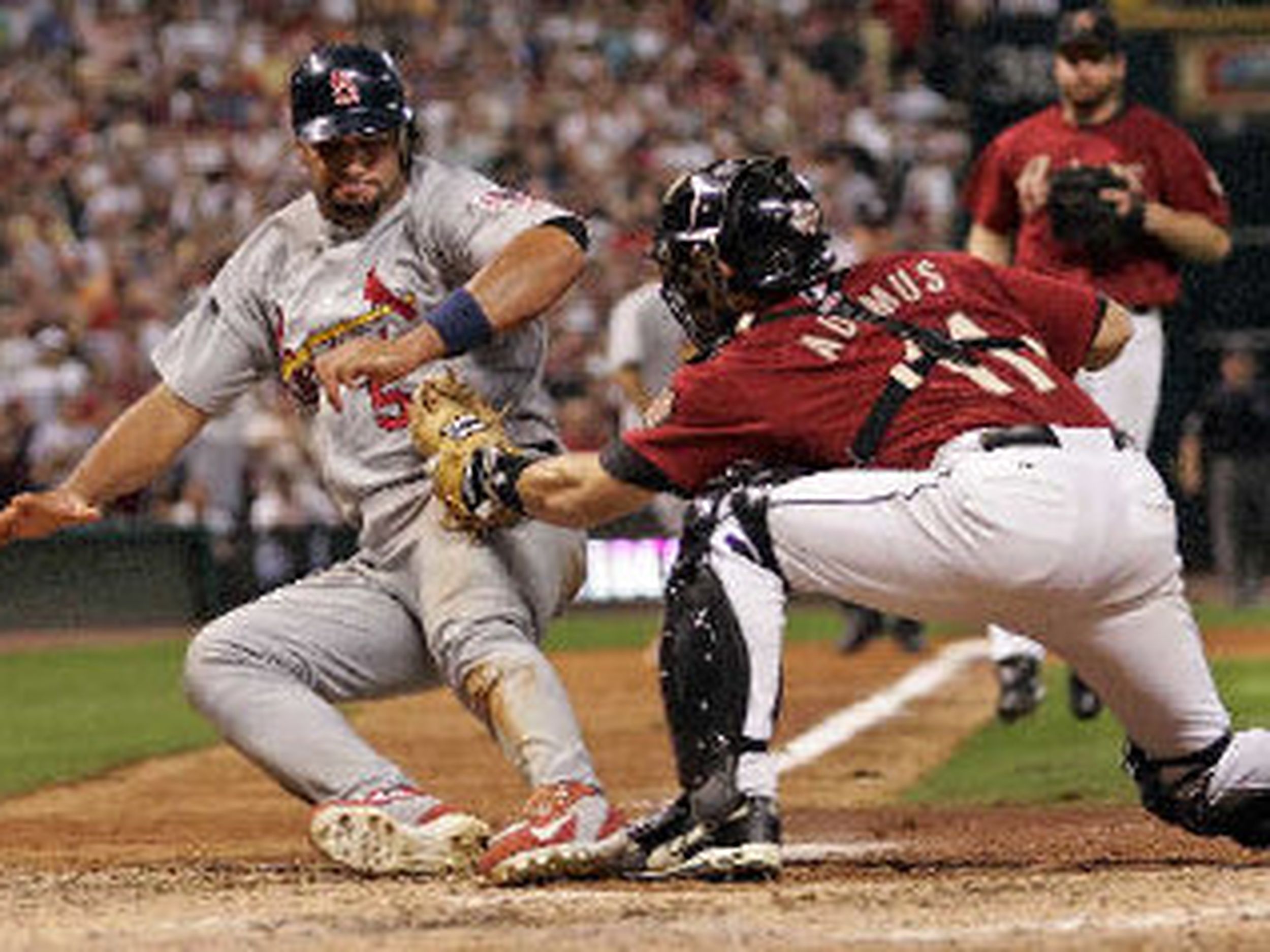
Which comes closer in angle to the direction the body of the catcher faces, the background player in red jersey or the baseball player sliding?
the baseball player sliding

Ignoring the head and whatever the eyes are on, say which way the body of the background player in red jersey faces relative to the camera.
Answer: toward the camera

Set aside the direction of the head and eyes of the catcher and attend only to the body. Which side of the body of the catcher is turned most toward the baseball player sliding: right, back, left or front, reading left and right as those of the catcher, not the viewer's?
front

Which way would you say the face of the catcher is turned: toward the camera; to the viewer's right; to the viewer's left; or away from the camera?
to the viewer's left

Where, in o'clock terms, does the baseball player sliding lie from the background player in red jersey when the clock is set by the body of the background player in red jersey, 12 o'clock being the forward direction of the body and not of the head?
The baseball player sliding is roughly at 1 o'clock from the background player in red jersey.

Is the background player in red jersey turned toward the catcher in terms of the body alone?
yes

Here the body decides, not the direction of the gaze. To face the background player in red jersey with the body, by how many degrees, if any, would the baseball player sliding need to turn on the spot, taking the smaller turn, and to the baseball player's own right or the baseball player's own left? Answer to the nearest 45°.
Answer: approximately 135° to the baseball player's own left

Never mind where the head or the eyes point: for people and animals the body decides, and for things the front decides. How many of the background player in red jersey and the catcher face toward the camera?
1

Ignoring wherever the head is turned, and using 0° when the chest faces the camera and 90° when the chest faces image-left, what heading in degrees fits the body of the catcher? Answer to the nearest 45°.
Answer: approximately 135°

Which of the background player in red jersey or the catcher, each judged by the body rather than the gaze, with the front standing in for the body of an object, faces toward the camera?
the background player in red jersey

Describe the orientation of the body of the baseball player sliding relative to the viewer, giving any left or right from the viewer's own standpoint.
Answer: facing the viewer

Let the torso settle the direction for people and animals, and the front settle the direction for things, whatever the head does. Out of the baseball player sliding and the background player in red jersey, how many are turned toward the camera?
2

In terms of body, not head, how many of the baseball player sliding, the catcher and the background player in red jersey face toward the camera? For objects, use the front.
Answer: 2

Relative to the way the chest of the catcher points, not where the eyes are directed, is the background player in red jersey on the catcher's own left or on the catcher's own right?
on the catcher's own right
